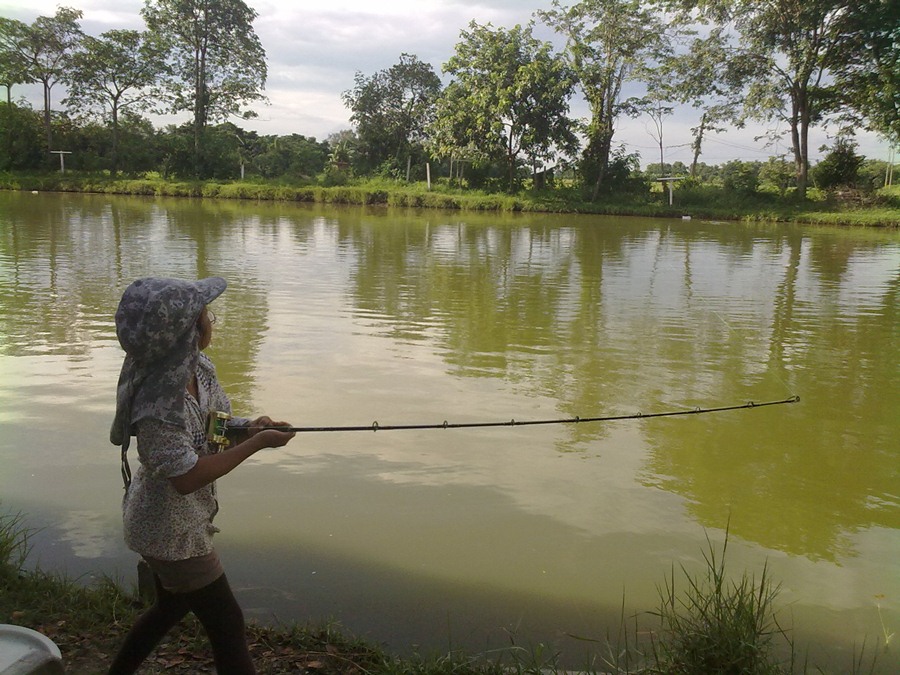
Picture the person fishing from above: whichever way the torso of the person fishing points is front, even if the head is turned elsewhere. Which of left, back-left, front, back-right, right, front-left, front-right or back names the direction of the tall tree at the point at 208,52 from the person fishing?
left

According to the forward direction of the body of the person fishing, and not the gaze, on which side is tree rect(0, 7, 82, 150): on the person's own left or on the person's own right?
on the person's own left

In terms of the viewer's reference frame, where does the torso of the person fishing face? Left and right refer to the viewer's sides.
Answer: facing to the right of the viewer

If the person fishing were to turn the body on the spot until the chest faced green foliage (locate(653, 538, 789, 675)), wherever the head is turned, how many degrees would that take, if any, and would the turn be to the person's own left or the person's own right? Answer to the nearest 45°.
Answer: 0° — they already face it

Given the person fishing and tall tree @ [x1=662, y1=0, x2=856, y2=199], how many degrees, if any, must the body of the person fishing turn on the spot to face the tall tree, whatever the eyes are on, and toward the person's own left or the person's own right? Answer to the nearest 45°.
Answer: approximately 45° to the person's own left

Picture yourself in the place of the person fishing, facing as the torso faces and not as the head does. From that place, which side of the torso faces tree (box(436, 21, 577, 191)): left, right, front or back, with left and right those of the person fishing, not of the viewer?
left

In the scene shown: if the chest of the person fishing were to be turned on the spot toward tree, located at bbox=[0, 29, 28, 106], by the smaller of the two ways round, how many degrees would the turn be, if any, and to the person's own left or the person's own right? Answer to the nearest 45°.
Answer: approximately 90° to the person's own left
